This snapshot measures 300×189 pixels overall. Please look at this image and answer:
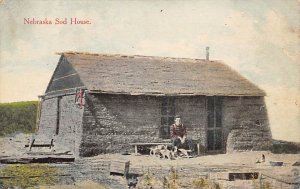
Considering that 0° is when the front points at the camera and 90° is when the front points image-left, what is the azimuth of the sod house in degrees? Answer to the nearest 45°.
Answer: approximately 0°
